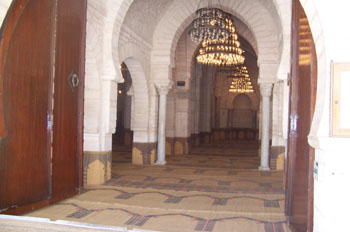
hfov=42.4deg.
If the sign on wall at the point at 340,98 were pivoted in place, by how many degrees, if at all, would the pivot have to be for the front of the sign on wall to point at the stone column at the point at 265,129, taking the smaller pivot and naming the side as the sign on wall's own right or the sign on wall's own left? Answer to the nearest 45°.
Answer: approximately 180°

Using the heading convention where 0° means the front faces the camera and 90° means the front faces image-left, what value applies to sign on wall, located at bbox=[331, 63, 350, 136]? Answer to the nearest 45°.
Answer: approximately 0°

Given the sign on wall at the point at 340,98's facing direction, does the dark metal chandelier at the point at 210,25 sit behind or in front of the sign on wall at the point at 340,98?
behind

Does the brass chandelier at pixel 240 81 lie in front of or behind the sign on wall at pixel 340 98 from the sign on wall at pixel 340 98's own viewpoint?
behind

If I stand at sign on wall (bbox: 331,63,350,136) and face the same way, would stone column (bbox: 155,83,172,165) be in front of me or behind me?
behind
